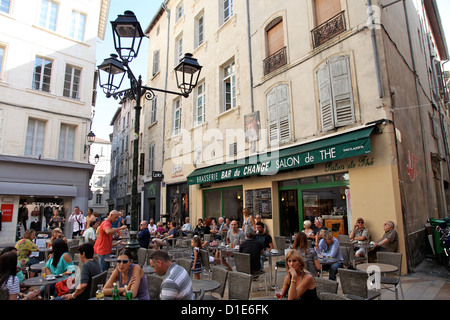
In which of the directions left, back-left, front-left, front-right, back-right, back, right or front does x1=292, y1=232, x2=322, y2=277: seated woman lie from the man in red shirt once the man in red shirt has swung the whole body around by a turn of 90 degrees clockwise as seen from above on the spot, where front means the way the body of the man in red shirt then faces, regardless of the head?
front-left

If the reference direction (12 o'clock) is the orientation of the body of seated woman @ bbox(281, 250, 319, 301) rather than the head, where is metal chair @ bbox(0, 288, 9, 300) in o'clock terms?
The metal chair is roughly at 1 o'clock from the seated woman.

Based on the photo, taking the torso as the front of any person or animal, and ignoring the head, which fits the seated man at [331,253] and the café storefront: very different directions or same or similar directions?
same or similar directions

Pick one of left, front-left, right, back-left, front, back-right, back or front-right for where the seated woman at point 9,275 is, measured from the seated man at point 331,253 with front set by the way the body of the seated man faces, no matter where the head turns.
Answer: front

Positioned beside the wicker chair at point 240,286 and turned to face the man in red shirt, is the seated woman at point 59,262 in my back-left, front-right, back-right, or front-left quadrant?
front-left

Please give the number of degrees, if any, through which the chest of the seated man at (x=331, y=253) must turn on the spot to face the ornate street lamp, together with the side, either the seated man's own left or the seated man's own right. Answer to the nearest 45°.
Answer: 0° — they already face it

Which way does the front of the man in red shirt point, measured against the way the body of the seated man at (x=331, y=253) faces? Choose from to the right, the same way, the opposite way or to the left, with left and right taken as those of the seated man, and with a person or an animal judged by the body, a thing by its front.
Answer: the opposite way

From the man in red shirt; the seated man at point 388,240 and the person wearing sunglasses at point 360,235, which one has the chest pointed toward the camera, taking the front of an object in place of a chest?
the person wearing sunglasses

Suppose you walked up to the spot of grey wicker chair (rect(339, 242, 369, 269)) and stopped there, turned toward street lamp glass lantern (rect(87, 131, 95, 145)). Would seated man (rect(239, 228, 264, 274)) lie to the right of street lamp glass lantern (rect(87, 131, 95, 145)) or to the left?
left

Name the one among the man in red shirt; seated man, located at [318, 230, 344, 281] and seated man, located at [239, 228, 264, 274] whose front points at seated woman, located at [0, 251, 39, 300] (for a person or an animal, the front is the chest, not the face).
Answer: seated man, located at [318, 230, 344, 281]

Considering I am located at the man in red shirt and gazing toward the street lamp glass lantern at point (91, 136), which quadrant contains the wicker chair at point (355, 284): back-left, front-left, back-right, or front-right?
back-right
